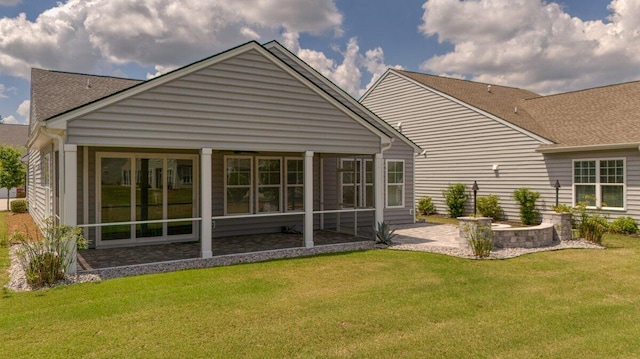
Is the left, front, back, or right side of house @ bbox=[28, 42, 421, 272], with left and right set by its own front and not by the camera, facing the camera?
back

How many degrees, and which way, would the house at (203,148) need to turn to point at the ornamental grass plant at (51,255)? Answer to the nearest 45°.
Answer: approximately 135° to its left

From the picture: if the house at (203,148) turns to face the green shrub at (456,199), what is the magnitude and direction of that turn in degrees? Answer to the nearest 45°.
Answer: approximately 45° to its right

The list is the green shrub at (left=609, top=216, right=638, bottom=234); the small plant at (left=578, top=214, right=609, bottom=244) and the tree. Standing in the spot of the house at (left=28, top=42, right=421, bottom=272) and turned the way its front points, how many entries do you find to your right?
2

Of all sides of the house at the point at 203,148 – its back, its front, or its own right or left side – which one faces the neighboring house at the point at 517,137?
right

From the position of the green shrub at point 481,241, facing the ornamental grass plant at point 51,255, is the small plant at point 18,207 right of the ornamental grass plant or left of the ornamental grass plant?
right

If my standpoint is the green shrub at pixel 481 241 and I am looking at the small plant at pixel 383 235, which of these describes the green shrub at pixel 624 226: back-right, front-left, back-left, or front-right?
back-right
